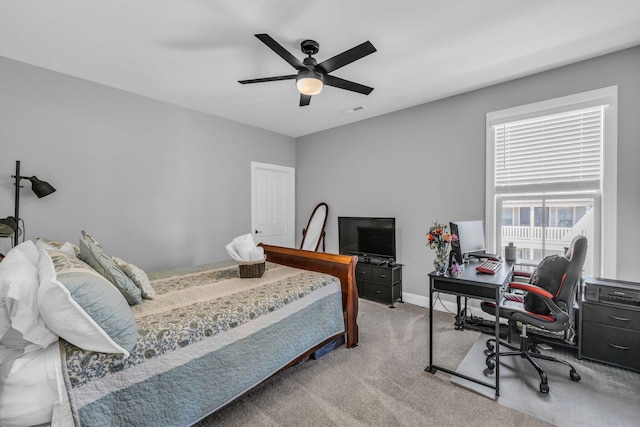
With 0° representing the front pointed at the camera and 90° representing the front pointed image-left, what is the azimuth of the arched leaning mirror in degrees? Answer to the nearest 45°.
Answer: approximately 45°

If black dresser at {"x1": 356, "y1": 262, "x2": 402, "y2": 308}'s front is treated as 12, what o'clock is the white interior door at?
The white interior door is roughly at 2 o'clock from the black dresser.

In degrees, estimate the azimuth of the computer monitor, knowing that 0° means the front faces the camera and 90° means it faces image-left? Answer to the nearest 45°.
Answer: approximately 315°

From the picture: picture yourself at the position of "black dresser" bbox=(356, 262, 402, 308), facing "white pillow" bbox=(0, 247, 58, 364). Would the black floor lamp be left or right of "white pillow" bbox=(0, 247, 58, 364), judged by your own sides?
right

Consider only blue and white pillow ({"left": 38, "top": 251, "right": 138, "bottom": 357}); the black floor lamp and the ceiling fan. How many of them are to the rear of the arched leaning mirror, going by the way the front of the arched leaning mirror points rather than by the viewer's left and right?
0

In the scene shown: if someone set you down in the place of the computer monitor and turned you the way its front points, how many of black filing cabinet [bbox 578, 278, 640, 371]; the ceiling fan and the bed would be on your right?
2

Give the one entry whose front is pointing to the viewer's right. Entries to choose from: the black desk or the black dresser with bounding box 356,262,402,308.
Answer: the black desk

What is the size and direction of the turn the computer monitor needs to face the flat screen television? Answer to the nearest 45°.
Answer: approximately 180°

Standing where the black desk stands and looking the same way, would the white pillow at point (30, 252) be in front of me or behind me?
behind

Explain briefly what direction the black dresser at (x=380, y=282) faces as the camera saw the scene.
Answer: facing the viewer and to the left of the viewer

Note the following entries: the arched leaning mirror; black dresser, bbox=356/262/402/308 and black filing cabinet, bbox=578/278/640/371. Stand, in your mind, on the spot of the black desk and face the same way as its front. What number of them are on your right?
0

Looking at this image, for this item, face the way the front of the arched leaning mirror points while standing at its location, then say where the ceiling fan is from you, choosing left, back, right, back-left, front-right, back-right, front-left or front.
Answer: front-left

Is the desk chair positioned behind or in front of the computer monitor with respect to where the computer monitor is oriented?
in front

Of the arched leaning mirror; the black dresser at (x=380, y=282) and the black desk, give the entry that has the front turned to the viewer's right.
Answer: the black desk

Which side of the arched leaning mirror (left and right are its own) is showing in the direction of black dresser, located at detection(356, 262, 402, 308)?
left

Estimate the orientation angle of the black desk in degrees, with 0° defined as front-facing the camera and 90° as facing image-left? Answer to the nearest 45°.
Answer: approximately 270°

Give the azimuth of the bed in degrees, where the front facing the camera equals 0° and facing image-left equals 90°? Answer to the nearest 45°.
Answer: approximately 225°

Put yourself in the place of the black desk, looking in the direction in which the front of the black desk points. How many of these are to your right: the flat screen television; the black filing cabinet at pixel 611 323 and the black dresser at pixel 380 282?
0

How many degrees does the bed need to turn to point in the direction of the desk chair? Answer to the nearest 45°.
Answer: approximately 45° to its right
